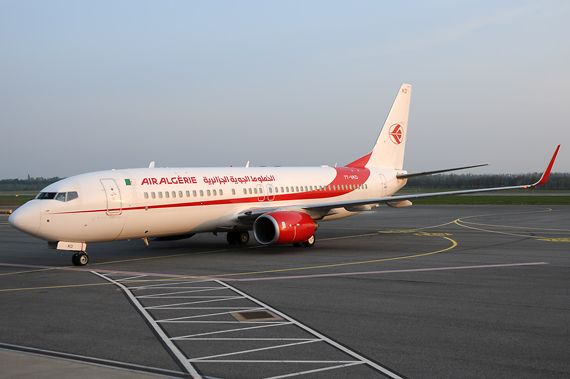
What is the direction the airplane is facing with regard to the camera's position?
facing the viewer and to the left of the viewer
